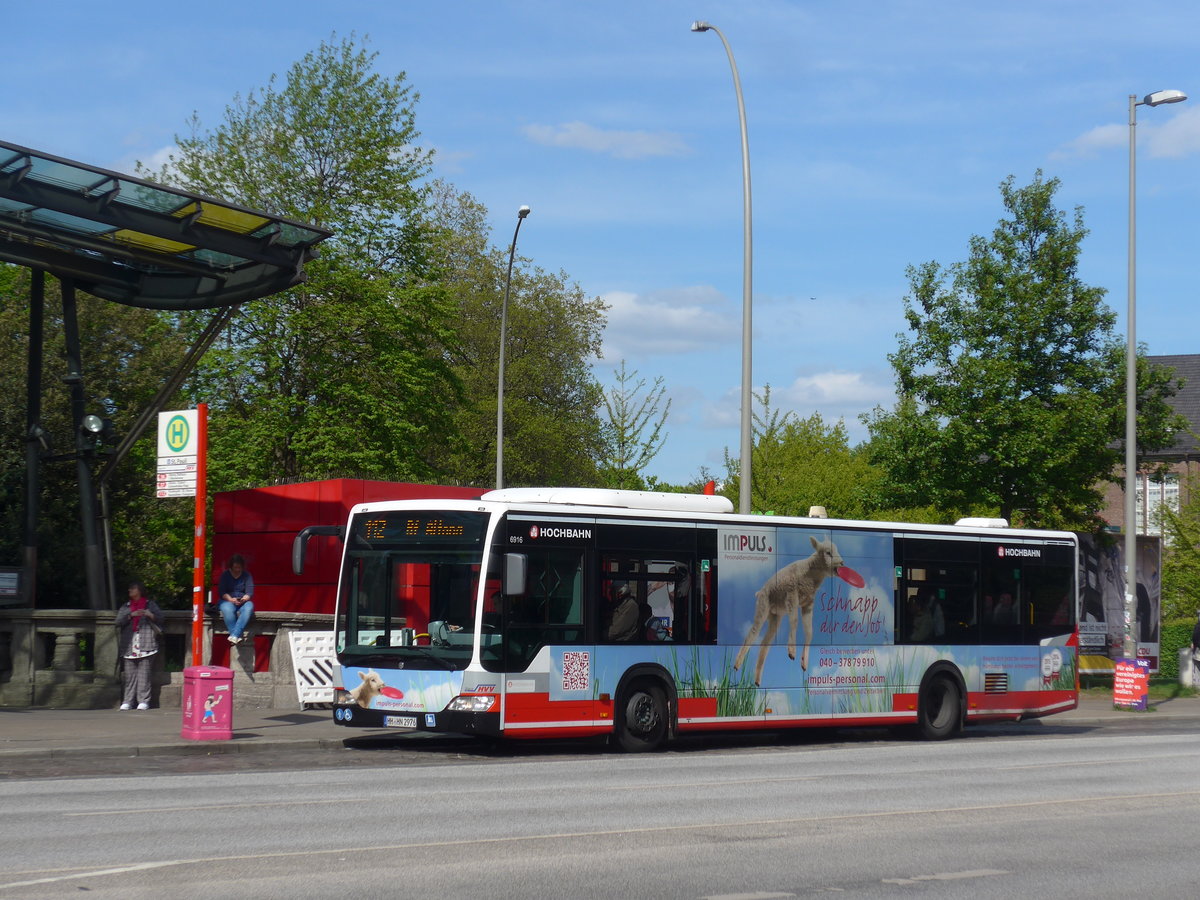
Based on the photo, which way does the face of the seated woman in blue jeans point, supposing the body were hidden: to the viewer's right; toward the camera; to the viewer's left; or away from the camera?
toward the camera

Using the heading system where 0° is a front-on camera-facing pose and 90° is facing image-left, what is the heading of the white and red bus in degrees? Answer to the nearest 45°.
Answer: approximately 45°

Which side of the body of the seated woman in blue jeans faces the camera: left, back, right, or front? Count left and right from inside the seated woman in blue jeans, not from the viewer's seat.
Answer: front

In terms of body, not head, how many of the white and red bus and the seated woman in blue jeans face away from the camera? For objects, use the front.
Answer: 0

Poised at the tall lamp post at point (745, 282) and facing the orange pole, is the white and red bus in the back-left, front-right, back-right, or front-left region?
front-left

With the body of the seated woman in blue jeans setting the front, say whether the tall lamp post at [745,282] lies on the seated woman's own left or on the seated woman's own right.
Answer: on the seated woman's own left

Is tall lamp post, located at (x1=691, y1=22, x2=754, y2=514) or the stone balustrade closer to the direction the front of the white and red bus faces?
the stone balustrade

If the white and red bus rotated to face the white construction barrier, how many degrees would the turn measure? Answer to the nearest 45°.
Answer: approximately 90° to its right

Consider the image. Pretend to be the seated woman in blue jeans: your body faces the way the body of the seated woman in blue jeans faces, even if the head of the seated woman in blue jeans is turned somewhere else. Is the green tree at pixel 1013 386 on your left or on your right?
on your left

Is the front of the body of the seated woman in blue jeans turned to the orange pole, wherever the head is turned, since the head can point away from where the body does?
yes

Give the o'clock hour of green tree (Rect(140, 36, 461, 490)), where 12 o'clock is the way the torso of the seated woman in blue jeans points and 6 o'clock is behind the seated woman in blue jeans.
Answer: The green tree is roughly at 6 o'clock from the seated woman in blue jeans.
